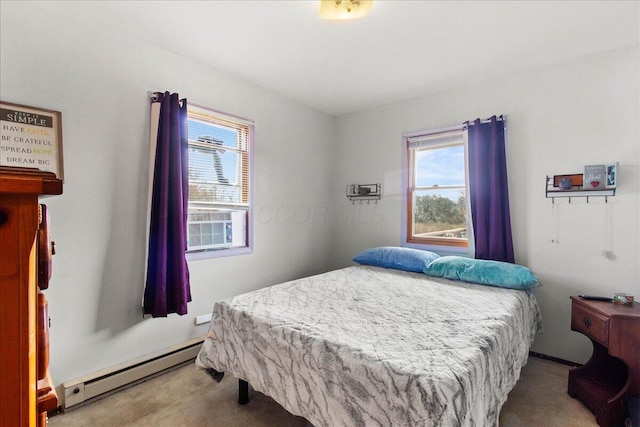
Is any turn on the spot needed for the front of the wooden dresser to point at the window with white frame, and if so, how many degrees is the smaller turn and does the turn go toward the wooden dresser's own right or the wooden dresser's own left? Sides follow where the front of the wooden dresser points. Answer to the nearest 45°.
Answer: approximately 45° to the wooden dresser's own left

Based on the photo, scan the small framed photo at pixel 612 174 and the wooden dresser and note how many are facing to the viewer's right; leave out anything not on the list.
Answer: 1

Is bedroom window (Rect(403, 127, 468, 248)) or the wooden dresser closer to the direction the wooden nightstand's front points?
the wooden dresser

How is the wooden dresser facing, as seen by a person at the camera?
facing to the right of the viewer

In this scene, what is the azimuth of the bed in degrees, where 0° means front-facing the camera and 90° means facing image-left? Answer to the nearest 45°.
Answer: approximately 45°

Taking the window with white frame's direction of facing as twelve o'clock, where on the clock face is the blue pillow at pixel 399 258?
The blue pillow is roughly at 11 o'clock from the window with white frame.

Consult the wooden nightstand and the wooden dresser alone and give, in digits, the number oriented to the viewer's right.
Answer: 1

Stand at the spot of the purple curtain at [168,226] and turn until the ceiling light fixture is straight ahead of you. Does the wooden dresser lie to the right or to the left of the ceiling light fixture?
right

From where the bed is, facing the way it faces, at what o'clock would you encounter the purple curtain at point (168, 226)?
The purple curtain is roughly at 2 o'clock from the bed.

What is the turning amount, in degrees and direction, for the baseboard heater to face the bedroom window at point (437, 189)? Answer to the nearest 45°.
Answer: approximately 45° to its left
